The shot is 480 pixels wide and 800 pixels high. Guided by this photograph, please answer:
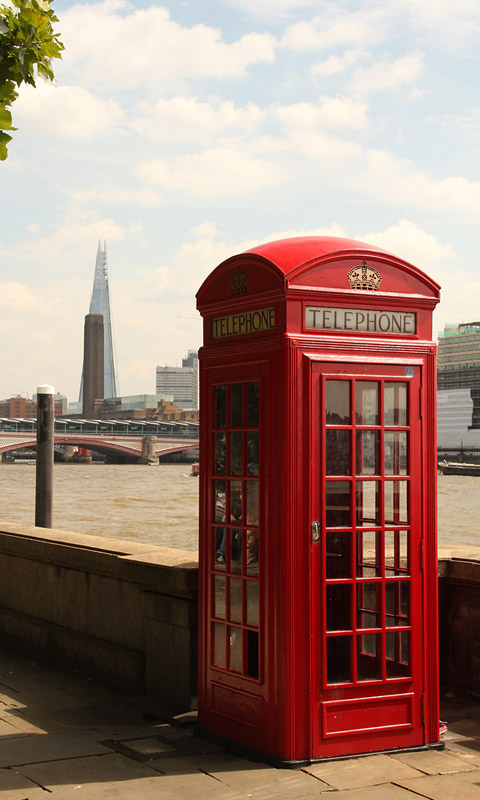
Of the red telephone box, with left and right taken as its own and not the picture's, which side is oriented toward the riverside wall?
back

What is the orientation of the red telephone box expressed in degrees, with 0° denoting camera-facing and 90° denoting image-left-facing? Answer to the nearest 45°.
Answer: approximately 315°

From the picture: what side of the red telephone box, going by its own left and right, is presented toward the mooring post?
back
